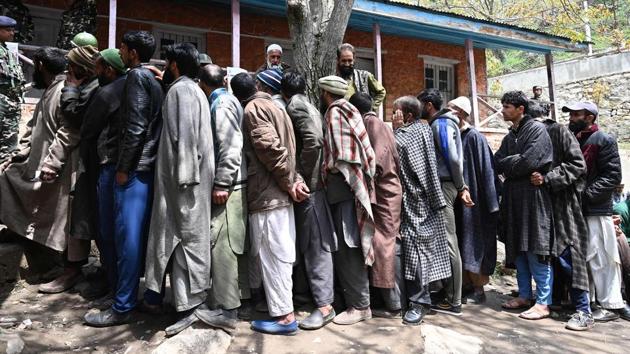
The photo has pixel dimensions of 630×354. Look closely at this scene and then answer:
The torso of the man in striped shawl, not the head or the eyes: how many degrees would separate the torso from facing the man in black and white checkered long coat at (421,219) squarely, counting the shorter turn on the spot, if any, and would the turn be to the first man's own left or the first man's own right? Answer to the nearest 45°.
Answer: approximately 135° to the first man's own right

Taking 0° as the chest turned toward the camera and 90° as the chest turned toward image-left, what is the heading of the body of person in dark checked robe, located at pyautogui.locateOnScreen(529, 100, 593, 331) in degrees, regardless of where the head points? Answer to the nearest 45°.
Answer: approximately 90°

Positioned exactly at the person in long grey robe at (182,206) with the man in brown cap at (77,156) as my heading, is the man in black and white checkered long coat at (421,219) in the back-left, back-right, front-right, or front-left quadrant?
back-right

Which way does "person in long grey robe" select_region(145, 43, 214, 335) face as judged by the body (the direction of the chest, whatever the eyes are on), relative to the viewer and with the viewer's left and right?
facing to the left of the viewer

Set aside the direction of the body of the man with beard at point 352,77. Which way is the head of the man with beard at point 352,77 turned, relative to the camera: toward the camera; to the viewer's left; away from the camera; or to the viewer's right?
toward the camera

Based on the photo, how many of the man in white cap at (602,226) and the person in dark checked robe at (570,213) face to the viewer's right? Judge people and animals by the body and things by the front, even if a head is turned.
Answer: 0

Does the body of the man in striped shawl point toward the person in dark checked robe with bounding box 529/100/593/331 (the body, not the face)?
no

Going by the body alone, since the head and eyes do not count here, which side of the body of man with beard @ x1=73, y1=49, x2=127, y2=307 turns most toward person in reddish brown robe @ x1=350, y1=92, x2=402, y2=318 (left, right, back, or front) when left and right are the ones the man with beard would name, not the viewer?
back

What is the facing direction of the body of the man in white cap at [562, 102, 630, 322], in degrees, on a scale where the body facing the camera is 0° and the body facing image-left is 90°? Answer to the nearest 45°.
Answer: approximately 90°

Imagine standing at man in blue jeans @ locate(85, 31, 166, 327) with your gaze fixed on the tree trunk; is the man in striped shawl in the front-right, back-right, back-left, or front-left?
front-right

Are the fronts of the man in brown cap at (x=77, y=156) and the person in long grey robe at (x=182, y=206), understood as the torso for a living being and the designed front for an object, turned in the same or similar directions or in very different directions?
same or similar directions
